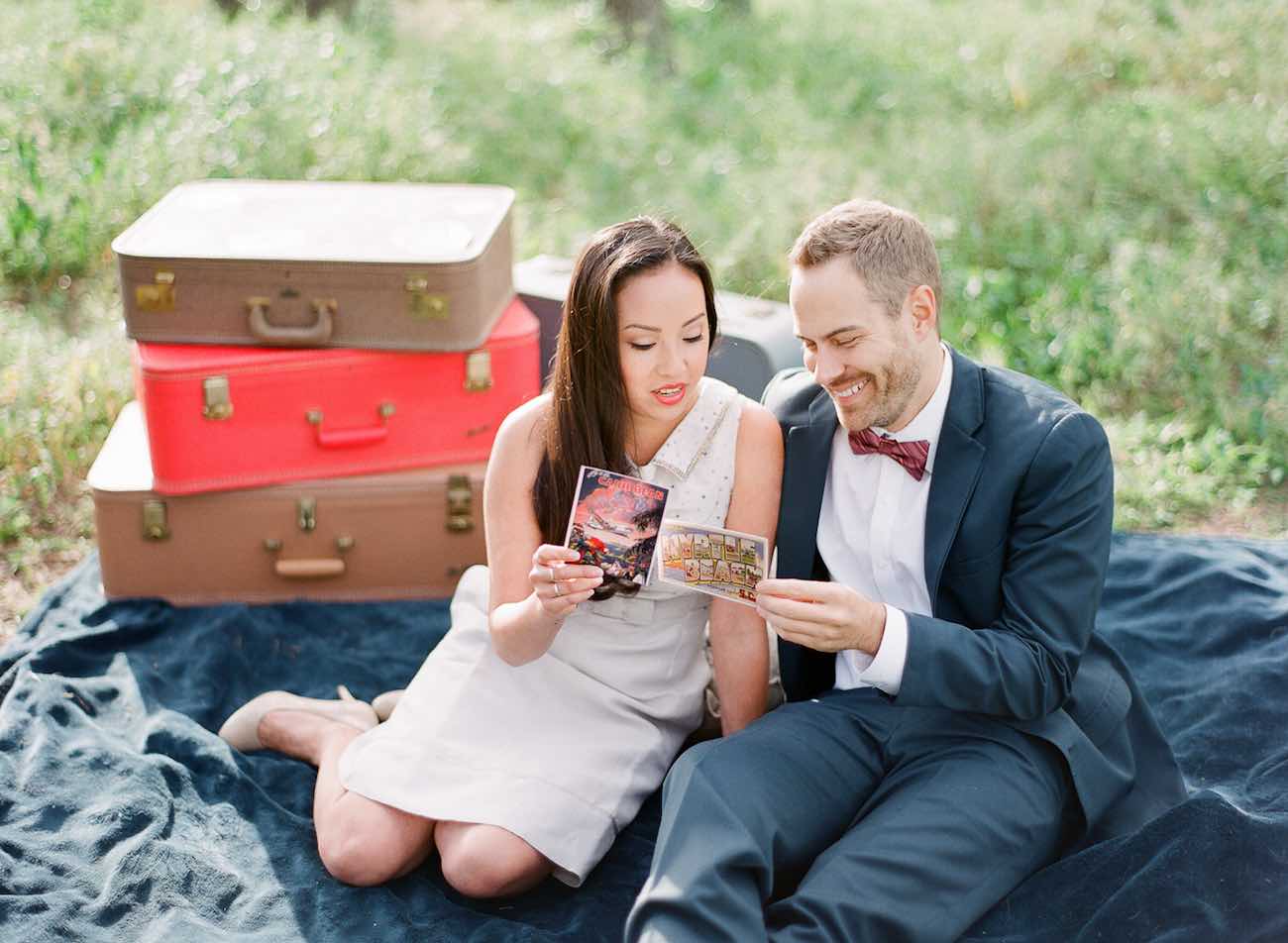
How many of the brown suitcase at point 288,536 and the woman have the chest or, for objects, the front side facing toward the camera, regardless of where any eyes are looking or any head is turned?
2

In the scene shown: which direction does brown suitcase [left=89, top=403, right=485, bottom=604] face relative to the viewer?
toward the camera

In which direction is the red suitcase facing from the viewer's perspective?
toward the camera

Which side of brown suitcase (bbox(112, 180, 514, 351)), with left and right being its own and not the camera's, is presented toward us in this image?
front

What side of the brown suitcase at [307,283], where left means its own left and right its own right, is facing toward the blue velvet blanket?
front

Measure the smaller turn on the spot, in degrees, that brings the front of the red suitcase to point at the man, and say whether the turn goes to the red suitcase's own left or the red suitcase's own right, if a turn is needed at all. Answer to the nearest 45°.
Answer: approximately 45° to the red suitcase's own left

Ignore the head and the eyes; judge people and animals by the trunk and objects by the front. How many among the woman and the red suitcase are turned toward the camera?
2

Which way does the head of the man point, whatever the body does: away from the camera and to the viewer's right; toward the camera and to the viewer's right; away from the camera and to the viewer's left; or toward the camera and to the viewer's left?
toward the camera and to the viewer's left

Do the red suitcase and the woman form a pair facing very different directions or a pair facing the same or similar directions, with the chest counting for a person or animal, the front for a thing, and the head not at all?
same or similar directions

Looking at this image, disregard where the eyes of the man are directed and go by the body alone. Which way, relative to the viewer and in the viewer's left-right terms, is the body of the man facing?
facing the viewer and to the left of the viewer

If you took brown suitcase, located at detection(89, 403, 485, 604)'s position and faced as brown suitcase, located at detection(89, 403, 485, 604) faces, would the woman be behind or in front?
in front

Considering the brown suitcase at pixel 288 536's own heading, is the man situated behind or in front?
in front

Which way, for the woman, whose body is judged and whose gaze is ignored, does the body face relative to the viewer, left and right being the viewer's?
facing the viewer

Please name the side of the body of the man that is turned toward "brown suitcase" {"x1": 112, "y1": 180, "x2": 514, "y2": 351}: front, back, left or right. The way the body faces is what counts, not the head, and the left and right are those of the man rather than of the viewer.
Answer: right
